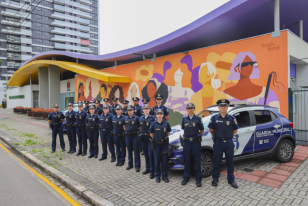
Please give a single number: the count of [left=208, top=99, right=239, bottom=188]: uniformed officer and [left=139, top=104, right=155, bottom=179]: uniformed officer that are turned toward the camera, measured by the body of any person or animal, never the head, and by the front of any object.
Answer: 2

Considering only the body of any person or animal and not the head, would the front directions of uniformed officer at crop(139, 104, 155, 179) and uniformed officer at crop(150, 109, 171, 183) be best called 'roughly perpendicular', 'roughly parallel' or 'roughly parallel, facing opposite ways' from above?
roughly parallel

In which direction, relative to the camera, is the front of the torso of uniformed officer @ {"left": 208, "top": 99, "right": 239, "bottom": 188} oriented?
toward the camera

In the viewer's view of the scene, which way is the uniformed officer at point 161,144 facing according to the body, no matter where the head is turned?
toward the camera

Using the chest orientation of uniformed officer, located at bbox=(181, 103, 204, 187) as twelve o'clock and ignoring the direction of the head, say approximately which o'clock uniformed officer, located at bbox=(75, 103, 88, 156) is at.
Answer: uniformed officer, located at bbox=(75, 103, 88, 156) is roughly at 4 o'clock from uniformed officer, located at bbox=(181, 103, 204, 187).

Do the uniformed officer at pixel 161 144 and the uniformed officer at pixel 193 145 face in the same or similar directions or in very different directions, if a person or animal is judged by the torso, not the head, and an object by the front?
same or similar directions

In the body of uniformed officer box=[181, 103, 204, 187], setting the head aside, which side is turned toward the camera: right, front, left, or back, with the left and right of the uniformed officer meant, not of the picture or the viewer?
front

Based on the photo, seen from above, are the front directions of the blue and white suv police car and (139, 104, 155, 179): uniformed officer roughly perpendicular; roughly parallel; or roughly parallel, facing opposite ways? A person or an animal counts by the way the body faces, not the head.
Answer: roughly perpendicular

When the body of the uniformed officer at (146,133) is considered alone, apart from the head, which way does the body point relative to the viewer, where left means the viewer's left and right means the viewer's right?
facing the viewer

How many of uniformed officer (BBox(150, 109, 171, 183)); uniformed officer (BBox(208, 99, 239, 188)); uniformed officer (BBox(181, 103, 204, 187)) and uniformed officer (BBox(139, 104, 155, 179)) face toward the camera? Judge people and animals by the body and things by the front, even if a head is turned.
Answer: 4

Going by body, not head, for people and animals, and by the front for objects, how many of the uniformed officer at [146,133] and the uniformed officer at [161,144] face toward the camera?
2

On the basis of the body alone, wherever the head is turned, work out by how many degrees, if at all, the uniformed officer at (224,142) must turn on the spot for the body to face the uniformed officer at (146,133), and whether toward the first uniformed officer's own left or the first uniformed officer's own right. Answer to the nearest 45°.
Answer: approximately 90° to the first uniformed officer's own right
